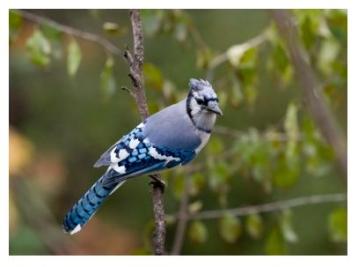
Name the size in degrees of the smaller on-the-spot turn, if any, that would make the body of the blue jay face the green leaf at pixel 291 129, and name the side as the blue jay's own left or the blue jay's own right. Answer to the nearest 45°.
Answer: approximately 45° to the blue jay's own left

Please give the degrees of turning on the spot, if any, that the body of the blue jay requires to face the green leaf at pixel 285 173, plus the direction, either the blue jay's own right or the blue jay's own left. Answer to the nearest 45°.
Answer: approximately 45° to the blue jay's own left

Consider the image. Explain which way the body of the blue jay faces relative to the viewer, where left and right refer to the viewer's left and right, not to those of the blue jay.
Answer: facing to the right of the viewer
